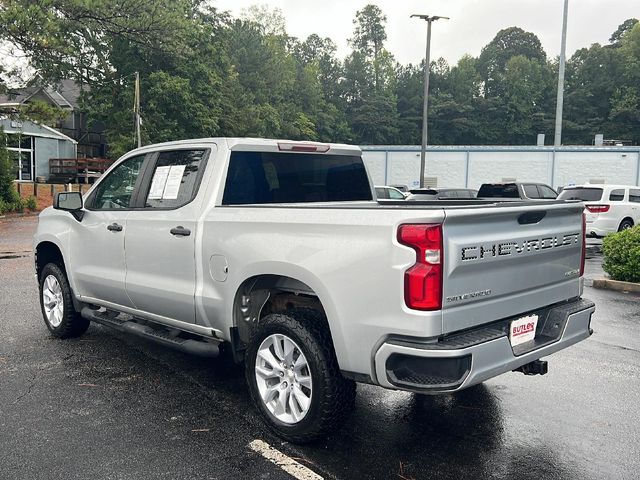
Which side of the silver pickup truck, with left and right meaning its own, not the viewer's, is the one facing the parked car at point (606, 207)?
right

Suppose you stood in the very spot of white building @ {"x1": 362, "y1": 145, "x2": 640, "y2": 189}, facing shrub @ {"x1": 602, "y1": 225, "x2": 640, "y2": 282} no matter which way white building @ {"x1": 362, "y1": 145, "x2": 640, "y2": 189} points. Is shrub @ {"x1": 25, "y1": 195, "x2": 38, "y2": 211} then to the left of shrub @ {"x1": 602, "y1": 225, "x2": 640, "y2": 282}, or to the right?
right

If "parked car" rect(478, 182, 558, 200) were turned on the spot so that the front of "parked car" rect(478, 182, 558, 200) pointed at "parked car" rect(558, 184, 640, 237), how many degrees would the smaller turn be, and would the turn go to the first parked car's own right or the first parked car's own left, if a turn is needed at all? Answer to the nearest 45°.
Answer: approximately 45° to the first parked car's own right

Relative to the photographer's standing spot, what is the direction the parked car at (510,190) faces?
facing away from the viewer and to the right of the viewer

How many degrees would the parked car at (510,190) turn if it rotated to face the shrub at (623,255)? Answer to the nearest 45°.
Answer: approximately 135° to its right

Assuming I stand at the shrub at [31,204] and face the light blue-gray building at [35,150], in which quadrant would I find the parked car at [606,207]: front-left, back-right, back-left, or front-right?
back-right

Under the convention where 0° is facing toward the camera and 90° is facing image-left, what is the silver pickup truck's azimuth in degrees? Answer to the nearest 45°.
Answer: approximately 135°

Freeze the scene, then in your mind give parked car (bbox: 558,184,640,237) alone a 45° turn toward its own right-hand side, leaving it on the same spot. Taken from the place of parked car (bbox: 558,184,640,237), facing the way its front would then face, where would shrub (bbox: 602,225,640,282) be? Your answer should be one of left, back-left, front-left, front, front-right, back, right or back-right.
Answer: right

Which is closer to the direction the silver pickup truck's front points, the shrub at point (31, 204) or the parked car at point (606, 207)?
the shrub

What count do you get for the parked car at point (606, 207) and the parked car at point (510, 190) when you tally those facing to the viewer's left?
0

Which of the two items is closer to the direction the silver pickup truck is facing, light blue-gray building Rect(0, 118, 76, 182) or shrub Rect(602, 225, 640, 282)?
the light blue-gray building

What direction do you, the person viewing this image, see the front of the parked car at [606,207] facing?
facing away from the viewer and to the right of the viewer

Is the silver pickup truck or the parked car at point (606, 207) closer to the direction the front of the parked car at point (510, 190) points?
the parked car

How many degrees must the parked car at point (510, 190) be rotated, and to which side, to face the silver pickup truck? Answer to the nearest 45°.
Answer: approximately 135° to its right
